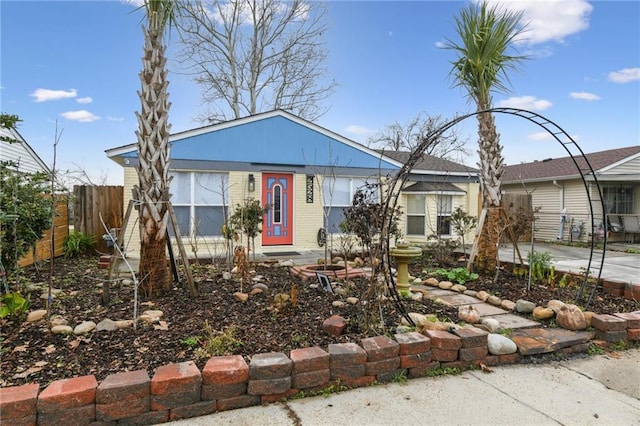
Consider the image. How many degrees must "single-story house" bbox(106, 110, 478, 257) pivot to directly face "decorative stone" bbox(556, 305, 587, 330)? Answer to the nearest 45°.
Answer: approximately 45° to its left

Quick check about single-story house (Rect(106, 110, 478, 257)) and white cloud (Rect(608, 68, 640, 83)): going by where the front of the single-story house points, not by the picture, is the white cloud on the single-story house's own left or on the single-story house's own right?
on the single-story house's own left

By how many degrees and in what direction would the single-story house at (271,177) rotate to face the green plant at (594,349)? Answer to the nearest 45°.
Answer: approximately 45° to its left

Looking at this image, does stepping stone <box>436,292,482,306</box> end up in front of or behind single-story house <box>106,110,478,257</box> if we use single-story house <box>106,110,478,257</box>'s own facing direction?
in front

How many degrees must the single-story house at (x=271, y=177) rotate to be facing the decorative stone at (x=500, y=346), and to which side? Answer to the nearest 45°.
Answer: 0° — it already faces it

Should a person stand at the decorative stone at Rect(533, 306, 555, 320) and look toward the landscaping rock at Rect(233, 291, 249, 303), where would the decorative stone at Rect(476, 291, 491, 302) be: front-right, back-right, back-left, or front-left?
front-right

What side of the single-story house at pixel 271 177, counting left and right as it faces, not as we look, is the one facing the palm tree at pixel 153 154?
front

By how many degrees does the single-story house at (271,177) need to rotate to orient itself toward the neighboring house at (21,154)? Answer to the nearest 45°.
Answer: approximately 90° to its right

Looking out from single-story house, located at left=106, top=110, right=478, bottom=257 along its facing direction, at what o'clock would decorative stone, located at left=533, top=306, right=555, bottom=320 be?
The decorative stone is roughly at 11 o'clock from the single-story house.

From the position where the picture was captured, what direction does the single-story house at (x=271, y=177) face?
facing the viewer

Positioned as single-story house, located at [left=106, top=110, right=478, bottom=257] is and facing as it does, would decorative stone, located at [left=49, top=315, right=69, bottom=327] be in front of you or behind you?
in front

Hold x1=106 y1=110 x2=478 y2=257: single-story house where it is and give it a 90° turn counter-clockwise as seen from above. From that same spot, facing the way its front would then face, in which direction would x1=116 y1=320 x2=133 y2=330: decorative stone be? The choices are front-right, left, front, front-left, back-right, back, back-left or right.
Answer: right

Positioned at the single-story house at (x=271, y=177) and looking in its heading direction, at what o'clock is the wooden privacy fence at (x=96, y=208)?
The wooden privacy fence is roughly at 3 o'clock from the single-story house.

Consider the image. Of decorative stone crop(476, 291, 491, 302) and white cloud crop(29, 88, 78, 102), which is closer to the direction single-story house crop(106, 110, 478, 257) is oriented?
the decorative stone

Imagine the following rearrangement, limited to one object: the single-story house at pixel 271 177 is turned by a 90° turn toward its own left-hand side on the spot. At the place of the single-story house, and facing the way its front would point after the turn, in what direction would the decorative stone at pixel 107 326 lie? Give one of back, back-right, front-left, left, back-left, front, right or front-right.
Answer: right

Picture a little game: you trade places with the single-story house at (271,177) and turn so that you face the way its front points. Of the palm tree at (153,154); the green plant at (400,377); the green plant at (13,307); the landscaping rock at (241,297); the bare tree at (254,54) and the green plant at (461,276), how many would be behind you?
1

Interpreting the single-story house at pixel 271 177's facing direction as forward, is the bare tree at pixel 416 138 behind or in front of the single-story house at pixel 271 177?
behind
